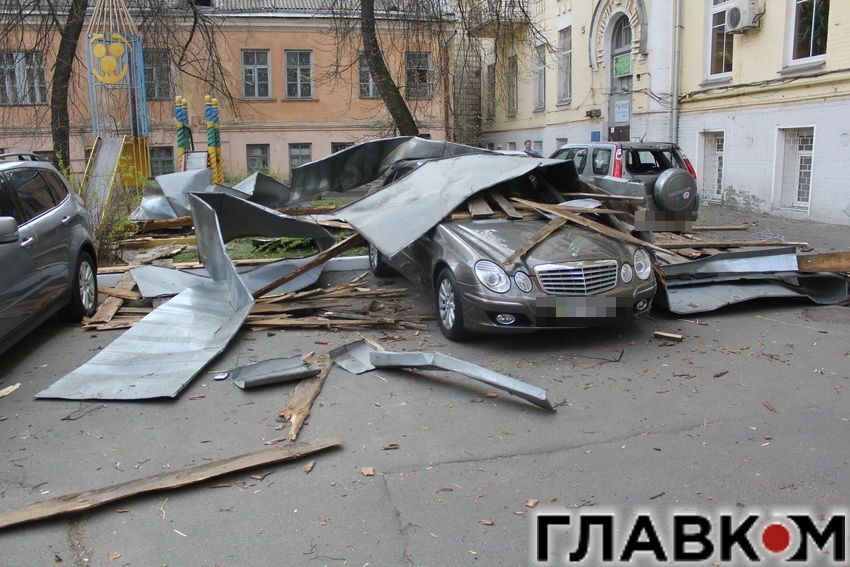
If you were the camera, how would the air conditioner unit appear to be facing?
facing the viewer and to the left of the viewer

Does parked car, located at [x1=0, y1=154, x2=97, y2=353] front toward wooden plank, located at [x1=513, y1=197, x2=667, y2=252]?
no

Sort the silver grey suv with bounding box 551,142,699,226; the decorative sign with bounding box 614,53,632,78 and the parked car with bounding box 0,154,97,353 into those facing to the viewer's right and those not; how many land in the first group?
0

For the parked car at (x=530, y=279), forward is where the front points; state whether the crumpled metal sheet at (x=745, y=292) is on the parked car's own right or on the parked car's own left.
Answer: on the parked car's own left

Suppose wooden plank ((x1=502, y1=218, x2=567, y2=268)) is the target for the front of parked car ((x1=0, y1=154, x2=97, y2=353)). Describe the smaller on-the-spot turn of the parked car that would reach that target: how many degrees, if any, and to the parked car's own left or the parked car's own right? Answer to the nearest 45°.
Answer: approximately 90° to the parked car's own left

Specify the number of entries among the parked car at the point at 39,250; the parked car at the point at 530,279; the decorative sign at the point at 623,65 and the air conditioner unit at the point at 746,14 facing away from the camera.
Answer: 0

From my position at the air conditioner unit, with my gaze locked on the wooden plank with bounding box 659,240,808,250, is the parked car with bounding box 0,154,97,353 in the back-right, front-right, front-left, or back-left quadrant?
front-right

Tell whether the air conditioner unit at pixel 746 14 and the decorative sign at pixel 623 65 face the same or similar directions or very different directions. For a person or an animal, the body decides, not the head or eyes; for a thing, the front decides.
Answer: same or similar directions

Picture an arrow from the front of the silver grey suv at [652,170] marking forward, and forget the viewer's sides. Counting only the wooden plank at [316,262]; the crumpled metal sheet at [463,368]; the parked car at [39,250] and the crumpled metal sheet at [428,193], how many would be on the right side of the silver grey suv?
0

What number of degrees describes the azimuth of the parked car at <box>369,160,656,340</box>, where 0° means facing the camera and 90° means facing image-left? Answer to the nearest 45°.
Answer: approximately 315°

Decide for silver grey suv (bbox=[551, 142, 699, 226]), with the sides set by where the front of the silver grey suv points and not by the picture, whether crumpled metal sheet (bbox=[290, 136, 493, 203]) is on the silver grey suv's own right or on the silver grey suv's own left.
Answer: on the silver grey suv's own left

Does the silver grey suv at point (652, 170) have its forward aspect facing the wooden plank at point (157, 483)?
no
